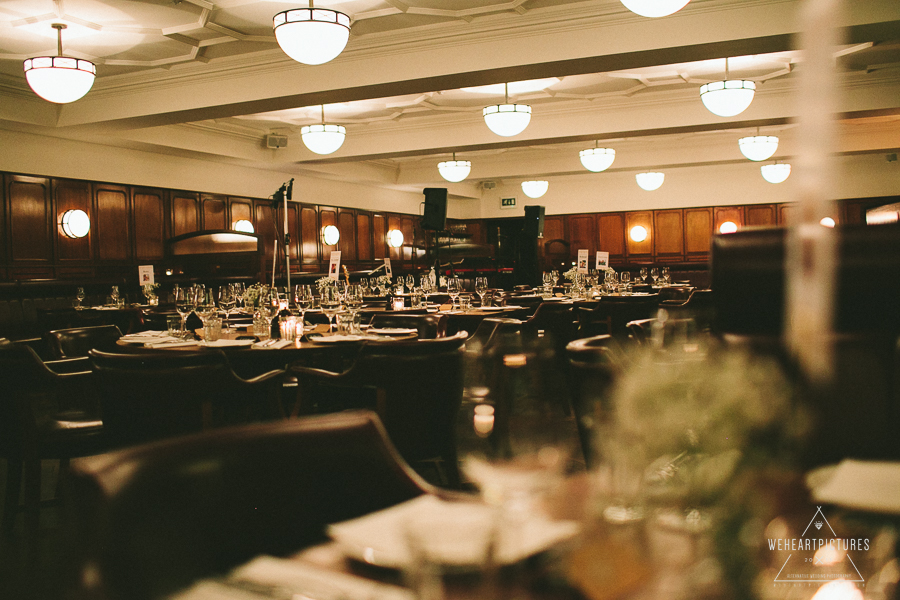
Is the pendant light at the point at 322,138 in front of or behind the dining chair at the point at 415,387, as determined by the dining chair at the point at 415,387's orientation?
in front

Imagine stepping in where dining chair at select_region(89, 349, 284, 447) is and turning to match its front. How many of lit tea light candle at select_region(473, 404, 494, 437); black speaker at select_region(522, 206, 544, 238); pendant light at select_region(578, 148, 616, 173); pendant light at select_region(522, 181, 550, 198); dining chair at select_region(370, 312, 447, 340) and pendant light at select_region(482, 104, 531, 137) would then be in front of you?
5

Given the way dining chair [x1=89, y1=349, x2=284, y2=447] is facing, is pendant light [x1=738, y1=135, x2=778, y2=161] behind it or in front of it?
in front

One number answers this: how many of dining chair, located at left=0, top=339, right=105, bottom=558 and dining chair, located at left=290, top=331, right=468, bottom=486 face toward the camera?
0

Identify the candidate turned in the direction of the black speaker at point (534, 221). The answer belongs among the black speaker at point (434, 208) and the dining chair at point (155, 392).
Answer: the dining chair

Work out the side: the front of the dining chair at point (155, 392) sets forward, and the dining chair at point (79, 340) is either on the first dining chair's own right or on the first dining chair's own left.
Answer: on the first dining chair's own left

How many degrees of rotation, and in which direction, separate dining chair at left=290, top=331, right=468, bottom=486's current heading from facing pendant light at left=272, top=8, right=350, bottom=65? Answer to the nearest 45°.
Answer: approximately 45° to its right

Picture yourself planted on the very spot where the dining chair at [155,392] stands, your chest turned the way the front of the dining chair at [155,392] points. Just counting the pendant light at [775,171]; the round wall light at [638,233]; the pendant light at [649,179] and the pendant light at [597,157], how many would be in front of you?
4

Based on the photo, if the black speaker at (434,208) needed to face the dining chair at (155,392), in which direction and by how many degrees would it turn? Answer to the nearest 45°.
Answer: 0° — it already faces it

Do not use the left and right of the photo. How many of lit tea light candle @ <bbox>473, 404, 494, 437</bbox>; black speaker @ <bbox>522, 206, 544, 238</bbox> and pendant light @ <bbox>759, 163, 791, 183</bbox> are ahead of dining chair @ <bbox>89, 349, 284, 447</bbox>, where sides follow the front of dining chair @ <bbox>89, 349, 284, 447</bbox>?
2

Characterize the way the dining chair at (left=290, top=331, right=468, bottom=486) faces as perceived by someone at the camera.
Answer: facing away from the viewer and to the left of the viewer

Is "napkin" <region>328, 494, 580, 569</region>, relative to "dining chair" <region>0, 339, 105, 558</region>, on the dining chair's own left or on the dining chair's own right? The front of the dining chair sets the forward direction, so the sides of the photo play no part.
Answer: on the dining chair's own right

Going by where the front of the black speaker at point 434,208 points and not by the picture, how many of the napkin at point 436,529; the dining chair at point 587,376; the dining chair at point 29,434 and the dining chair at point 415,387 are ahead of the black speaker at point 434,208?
4

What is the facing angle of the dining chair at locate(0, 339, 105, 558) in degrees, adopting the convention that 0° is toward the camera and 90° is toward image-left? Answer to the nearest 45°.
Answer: approximately 225°

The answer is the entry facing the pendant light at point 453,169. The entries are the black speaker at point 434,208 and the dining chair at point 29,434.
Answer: the dining chair

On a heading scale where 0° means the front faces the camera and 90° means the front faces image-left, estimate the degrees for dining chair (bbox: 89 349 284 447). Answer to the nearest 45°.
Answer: approximately 225°
